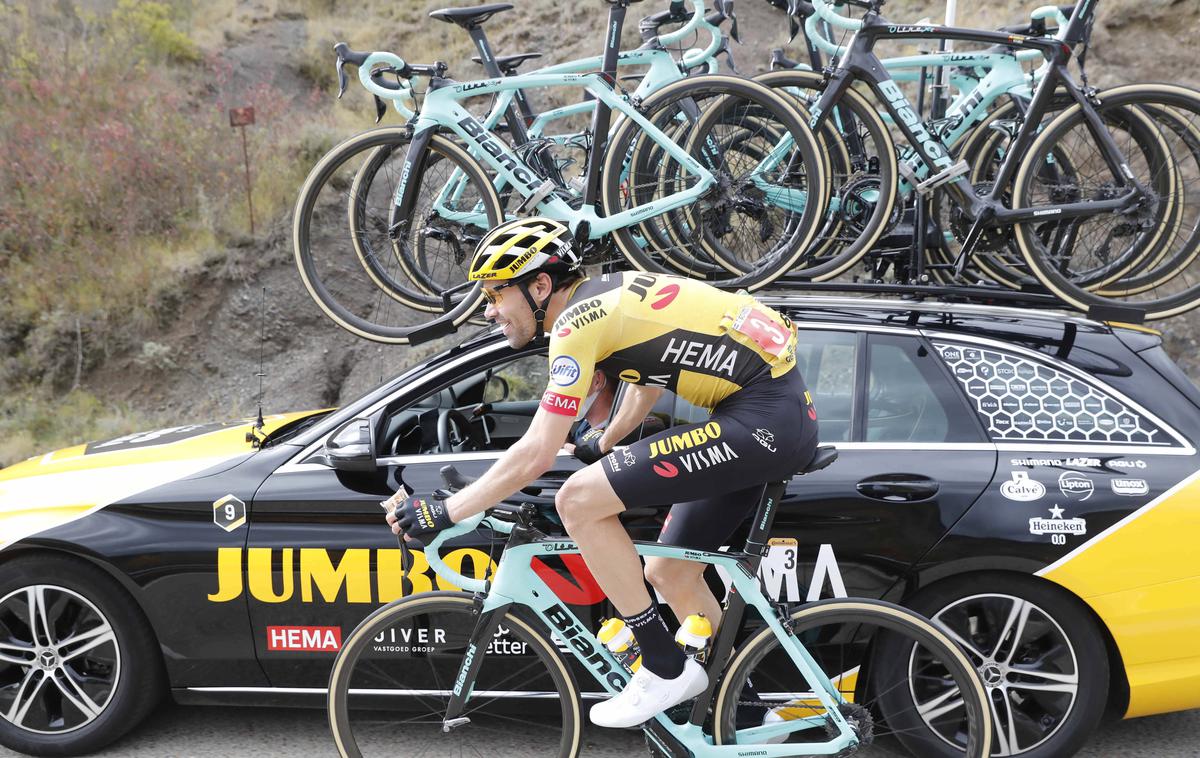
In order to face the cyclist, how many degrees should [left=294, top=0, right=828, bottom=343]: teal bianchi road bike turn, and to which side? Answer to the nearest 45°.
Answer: approximately 90° to its left

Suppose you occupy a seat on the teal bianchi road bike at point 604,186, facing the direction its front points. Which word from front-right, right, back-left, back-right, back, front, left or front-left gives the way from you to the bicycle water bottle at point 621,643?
left

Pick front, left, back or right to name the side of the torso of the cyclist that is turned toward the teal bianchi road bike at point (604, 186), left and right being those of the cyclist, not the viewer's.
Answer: right

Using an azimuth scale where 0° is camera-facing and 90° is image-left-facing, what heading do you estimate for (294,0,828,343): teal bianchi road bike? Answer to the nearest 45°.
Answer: approximately 90°

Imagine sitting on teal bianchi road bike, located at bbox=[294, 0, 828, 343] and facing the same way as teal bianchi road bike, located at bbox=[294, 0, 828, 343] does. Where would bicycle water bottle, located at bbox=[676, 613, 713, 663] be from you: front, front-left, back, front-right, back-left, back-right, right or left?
left

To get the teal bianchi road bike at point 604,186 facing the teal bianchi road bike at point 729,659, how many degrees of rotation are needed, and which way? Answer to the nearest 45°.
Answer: approximately 90° to its left

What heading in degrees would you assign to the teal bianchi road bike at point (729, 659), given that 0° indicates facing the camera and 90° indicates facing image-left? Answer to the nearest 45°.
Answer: approximately 90°

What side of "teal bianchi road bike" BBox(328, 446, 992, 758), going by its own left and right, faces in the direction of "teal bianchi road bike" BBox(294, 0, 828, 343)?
right

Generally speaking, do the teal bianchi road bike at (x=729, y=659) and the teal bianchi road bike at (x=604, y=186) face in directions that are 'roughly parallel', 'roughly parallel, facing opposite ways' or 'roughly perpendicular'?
roughly parallel

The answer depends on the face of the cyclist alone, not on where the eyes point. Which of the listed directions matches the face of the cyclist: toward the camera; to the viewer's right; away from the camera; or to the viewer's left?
to the viewer's left

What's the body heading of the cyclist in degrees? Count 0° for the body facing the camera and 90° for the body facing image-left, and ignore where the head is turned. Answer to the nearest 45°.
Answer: approximately 90°
